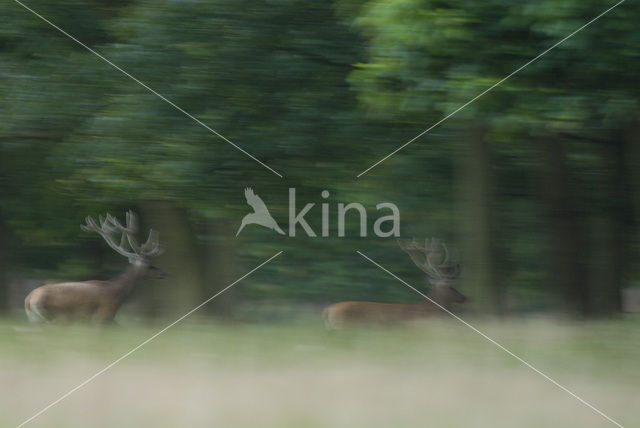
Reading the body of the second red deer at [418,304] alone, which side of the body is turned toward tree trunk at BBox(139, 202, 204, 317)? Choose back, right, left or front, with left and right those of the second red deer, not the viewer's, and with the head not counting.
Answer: back

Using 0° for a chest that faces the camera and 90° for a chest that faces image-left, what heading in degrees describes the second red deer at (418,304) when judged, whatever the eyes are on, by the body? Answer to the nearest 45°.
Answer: approximately 270°

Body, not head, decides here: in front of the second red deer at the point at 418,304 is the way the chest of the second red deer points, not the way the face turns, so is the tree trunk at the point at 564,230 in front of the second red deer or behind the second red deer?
in front
